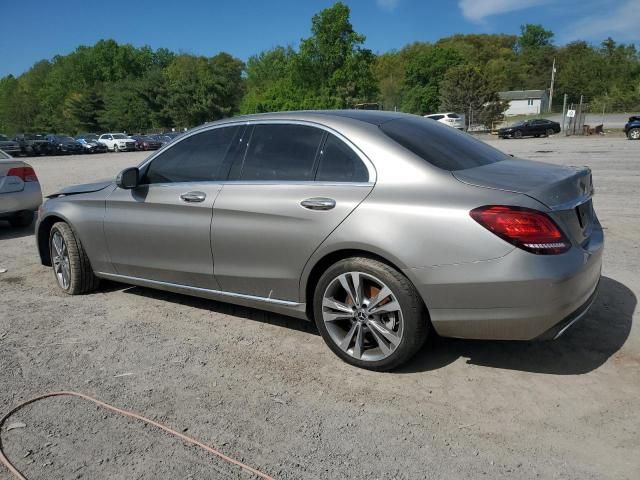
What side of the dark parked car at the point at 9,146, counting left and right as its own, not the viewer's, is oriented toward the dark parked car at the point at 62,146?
left

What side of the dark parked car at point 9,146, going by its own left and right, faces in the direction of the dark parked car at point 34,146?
left

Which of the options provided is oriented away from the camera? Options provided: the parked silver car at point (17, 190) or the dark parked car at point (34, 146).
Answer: the parked silver car

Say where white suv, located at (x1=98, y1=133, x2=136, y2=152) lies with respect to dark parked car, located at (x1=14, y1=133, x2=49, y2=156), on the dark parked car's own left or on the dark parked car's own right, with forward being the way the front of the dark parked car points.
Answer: on the dark parked car's own left

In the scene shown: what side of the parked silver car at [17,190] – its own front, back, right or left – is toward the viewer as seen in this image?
back

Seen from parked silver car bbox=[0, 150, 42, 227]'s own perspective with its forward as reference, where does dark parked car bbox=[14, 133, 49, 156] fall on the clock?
The dark parked car is roughly at 12 o'clock from the parked silver car.

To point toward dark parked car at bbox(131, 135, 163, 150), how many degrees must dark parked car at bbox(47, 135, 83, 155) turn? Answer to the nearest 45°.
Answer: approximately 45° to its left

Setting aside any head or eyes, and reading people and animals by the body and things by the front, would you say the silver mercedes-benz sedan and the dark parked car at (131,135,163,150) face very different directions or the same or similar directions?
very different directions

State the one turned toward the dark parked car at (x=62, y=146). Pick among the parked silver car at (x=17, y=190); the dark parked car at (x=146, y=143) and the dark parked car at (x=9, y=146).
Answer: the parked silver car

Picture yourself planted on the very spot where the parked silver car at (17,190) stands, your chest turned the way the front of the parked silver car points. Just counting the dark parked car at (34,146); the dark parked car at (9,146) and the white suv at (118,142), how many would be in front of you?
3
